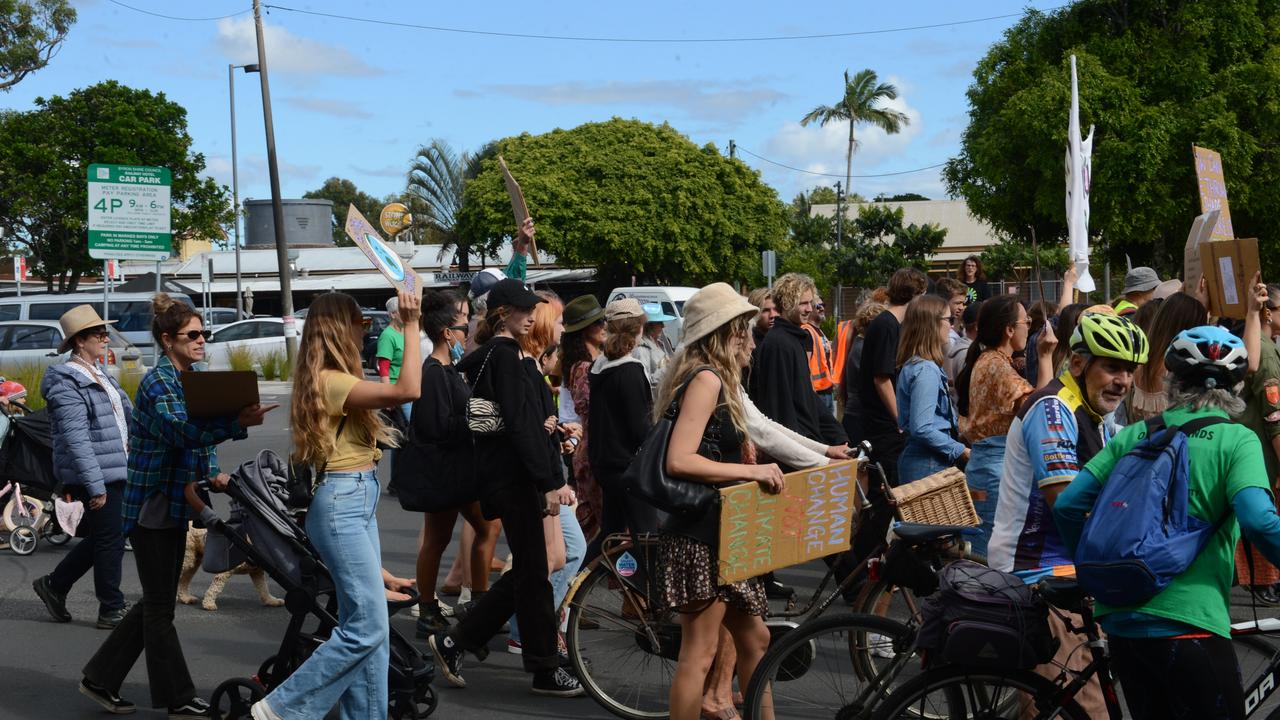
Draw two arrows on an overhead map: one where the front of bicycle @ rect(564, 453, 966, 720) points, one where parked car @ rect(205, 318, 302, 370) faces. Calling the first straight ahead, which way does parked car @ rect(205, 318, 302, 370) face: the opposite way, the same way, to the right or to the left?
the opposite way

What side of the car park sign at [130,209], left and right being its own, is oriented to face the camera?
front

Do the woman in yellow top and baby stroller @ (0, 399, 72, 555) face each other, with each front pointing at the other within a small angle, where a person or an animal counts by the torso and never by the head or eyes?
no

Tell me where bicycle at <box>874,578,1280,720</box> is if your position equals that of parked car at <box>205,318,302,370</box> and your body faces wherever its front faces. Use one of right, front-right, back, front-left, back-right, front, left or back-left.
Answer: left

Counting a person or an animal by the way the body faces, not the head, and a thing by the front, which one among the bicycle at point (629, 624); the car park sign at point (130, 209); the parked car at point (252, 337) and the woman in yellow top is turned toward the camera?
the car park sign

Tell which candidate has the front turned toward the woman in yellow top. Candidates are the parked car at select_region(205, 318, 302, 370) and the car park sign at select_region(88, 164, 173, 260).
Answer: the car park sign

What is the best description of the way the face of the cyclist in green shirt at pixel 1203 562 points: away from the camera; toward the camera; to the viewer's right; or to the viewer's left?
away from the camera

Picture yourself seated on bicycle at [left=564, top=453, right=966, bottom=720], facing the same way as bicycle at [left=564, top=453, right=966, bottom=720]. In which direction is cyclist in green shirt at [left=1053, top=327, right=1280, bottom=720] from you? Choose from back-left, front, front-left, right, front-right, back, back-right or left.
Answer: front-right

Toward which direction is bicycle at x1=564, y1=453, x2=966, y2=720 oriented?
to the viewer's right

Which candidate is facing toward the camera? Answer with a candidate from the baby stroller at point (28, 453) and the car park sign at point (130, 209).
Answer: the car park sign

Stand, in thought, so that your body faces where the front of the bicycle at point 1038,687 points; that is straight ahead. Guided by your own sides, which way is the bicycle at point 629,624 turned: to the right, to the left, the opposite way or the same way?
the same way

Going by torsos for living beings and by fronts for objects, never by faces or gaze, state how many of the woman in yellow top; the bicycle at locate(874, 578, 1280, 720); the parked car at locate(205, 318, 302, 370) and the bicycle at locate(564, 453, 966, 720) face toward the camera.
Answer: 0

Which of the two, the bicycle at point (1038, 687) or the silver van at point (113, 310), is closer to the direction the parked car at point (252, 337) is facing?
the silver van

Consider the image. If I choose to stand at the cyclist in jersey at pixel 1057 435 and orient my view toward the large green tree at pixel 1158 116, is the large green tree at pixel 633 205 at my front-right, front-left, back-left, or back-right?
front-left
